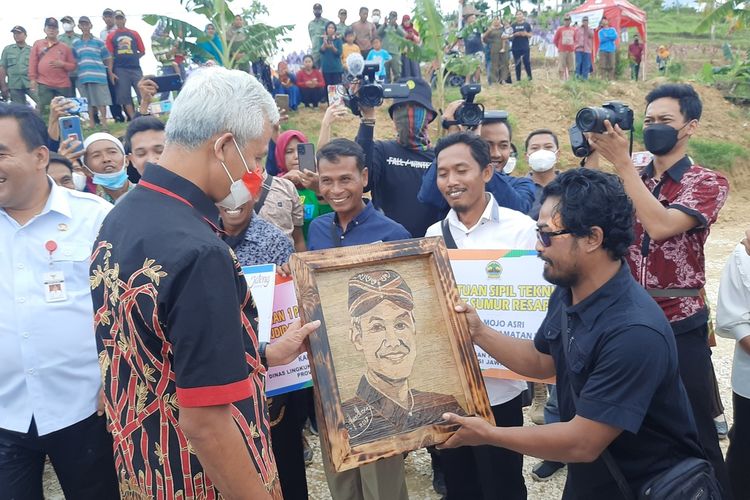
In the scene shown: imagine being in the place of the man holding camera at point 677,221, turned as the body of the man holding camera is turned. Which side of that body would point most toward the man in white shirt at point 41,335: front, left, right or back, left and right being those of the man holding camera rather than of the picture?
front

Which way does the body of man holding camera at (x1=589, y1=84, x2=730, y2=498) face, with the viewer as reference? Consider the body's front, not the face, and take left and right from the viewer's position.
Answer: facing the viewer and to the left of the viewer

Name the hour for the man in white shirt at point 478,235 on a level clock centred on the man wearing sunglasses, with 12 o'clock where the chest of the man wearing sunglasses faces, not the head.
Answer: The man in white shirt is roughly at 2 o'clock from the man wearing sunglasses.

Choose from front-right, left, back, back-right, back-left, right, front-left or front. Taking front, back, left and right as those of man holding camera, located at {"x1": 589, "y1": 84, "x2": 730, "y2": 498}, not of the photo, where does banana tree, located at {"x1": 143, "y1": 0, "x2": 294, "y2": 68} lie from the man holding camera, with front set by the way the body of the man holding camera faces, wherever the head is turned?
right

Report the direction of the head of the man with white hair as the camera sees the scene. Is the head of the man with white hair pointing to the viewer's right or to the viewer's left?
to the viewer's right

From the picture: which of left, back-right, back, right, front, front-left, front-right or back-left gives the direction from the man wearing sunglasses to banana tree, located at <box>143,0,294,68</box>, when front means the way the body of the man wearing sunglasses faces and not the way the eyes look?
front-right

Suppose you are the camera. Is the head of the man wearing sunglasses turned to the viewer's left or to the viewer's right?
to the viewer's left

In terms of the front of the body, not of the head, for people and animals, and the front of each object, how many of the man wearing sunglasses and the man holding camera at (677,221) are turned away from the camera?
0

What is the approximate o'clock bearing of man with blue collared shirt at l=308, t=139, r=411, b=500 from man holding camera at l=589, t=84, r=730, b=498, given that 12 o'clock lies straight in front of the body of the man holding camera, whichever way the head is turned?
The man with blue collared shirt is roughly at 1 o'clock from the man holding camera.

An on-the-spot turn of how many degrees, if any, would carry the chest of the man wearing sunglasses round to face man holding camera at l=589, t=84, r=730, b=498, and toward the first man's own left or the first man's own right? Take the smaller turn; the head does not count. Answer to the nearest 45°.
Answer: approximately 90° to the first man's own right

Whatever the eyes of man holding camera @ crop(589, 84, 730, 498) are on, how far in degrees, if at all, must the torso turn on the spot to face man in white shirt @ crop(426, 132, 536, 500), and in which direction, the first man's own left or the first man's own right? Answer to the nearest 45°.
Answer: approximately 45° to the first man's own right

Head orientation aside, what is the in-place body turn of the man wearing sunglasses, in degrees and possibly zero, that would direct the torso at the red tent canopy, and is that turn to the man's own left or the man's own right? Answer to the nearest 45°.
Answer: approximately 90° to the man's own right

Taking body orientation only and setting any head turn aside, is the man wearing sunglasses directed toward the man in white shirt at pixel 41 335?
yes

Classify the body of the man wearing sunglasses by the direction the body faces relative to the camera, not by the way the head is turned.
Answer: to the viewer's left
